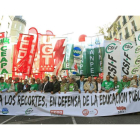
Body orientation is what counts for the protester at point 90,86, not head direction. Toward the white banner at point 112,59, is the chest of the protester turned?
no

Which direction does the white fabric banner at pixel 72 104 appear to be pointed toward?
toward the camera

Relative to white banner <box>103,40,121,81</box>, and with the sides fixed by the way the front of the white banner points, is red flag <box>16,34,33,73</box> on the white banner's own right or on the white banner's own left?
on the white banner's own right

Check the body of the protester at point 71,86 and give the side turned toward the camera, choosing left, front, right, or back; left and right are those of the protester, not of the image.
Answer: front

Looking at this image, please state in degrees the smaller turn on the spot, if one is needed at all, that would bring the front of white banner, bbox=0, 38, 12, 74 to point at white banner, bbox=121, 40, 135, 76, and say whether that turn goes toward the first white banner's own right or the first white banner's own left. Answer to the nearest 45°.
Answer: approximately 45° to the first white banner's own left

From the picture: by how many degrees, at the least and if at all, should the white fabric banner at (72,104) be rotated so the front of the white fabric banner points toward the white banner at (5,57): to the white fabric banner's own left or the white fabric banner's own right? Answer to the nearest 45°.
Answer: approximately 135° to the white fabric banner's own right

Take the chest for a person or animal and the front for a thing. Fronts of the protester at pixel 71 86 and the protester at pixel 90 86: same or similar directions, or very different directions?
same or similar directions

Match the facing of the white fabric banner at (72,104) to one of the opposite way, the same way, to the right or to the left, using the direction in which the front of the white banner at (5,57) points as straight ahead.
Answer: the same way
